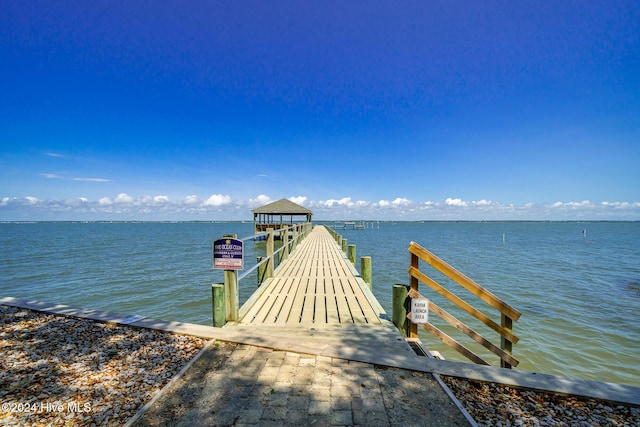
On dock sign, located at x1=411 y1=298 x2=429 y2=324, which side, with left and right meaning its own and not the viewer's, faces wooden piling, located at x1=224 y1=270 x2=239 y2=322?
right

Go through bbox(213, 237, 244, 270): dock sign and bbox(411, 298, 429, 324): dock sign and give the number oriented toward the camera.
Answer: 2

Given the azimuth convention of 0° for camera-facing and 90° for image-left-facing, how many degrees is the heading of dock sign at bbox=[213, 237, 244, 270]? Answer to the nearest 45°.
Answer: approximately 0°

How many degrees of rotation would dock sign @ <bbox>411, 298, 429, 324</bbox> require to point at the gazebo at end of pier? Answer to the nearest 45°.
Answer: approximately 135° to its right

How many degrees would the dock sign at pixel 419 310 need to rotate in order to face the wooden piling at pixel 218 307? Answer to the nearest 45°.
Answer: approximately 90° to its right

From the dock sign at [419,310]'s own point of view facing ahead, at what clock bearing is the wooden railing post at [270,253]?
The wooden railing post is roughly at 4 o'clock from the dock sign.
